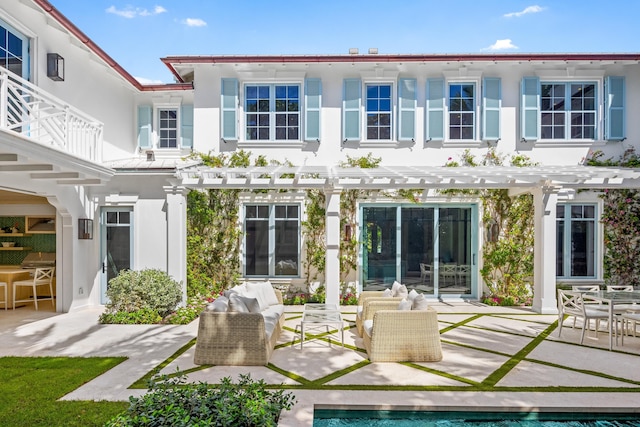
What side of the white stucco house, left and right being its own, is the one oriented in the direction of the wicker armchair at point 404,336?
front

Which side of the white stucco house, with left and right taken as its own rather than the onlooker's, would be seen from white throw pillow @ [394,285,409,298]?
front

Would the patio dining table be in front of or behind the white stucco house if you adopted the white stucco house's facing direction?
in front

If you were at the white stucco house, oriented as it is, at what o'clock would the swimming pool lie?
The swimming pool is roughly at 12 o'clock from the white stucco house.

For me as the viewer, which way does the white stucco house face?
facing the viewer

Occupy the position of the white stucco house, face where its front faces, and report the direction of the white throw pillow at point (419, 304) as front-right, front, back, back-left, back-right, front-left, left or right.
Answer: front

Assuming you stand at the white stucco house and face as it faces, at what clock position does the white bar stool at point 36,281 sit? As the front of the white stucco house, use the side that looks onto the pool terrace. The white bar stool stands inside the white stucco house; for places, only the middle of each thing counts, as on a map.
The white bar stool is roughly at 3 o'clock from the white stucco house.

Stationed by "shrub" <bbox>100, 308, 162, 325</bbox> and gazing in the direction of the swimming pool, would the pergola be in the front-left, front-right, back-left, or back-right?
front-left
